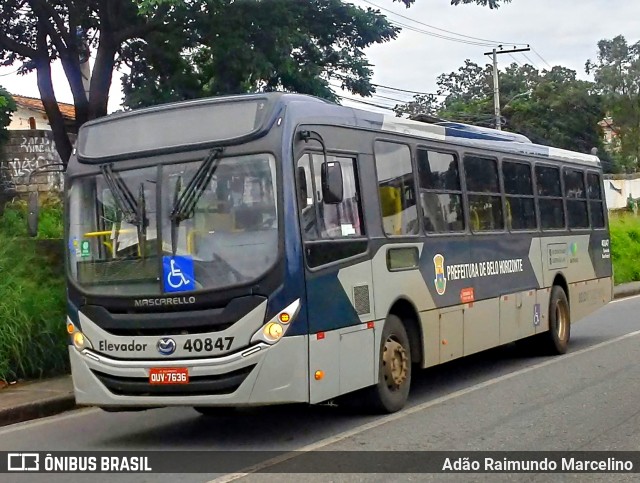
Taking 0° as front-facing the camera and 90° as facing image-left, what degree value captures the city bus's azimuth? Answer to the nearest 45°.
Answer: approximately 45°

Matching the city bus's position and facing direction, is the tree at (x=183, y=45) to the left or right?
on its right

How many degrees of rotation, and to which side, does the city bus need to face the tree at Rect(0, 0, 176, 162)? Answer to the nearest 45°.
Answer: approximately 90° to its right
